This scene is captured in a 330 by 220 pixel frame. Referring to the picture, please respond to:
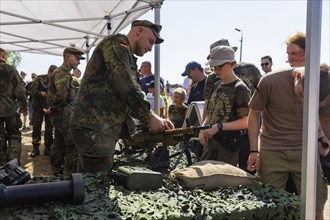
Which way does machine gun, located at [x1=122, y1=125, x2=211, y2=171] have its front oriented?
to the viewer's right

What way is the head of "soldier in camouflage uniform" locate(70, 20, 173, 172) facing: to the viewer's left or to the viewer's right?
to the viewer's right

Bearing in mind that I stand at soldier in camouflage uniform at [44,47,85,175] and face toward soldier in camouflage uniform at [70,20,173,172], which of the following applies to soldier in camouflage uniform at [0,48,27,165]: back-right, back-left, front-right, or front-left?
back-right

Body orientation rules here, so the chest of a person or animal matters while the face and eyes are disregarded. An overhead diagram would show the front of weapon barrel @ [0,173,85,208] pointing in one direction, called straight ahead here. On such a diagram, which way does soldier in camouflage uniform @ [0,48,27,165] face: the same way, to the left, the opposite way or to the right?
to the left

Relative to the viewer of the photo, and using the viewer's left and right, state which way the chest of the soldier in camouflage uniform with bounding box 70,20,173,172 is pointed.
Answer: facing to the right of the viewer

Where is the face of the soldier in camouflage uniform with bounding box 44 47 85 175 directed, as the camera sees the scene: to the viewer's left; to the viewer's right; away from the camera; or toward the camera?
to the viewer's right

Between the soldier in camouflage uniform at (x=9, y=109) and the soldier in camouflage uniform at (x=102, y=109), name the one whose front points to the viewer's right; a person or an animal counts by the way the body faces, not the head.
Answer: the soldier in camouflage uniform at (x=102, y=109)

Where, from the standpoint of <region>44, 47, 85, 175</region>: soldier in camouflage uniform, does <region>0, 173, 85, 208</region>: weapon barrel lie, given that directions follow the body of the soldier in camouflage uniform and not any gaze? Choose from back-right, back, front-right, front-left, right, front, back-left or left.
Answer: right
